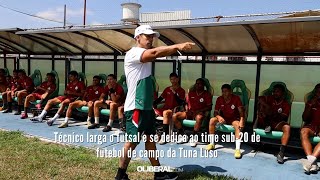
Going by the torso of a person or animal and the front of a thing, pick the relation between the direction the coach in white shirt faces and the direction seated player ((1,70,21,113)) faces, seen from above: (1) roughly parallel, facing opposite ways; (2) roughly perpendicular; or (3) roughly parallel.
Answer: roughly perpendicular

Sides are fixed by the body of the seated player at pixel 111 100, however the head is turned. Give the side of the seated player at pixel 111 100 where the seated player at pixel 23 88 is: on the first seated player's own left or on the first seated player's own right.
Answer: on the first seated player's own right

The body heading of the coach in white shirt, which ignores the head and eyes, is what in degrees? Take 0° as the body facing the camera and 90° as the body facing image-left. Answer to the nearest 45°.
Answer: approximately 270°

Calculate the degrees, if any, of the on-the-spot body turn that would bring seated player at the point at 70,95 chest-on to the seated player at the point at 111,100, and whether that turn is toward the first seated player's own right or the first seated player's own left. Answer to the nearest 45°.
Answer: approximately 90° to the first seated player's own left

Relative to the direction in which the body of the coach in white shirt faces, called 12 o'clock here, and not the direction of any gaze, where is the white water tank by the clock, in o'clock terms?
The white water tank is roughly at 9 o'clock from the coach in white shirt.

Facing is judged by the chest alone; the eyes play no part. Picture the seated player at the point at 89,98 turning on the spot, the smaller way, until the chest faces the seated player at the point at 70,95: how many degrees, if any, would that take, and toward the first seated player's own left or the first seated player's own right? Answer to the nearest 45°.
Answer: approximately 90° to the first seated player's own right

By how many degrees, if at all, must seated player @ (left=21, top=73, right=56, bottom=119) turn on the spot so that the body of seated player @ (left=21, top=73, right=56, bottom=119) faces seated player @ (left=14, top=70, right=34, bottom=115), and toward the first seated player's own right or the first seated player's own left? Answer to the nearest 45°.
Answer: approximately 90° to the first seated player's own right

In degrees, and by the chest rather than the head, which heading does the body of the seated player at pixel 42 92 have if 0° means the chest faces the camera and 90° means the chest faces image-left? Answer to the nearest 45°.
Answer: approximately 45°

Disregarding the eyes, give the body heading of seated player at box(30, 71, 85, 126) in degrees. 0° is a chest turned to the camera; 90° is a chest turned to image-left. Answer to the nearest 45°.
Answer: approximately 45°

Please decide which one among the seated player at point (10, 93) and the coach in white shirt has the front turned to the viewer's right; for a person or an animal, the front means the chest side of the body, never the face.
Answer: the coach in white shirt
